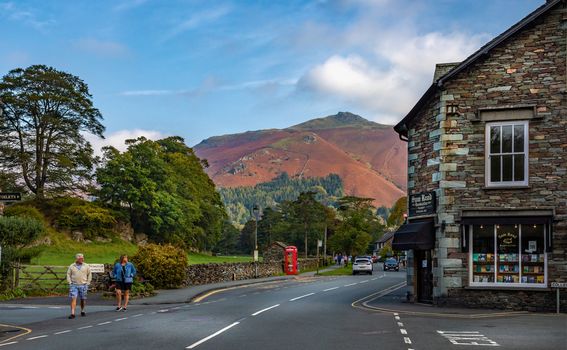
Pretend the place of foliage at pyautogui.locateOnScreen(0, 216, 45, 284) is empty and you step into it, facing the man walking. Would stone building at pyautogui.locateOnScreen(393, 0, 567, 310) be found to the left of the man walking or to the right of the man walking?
left

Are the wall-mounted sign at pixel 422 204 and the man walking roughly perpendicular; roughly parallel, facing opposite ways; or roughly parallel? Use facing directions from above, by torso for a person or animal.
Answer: roughly perpendicular

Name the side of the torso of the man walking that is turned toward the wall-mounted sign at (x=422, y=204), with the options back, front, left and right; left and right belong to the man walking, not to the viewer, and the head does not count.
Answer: left

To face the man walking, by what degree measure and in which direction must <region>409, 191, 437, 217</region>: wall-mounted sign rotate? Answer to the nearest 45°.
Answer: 0° — it already faces them

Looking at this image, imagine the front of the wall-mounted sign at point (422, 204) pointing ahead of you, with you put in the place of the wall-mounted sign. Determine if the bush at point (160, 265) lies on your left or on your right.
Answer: on your right

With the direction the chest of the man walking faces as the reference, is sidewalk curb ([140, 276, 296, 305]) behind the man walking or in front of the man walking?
behind

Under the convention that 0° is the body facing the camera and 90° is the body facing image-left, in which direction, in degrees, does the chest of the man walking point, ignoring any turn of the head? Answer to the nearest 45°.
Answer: approximately 0°

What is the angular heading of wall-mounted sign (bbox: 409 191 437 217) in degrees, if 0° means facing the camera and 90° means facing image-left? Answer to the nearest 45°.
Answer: approximately 45°

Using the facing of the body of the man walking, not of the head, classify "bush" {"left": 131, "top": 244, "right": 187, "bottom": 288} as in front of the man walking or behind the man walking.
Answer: behind
